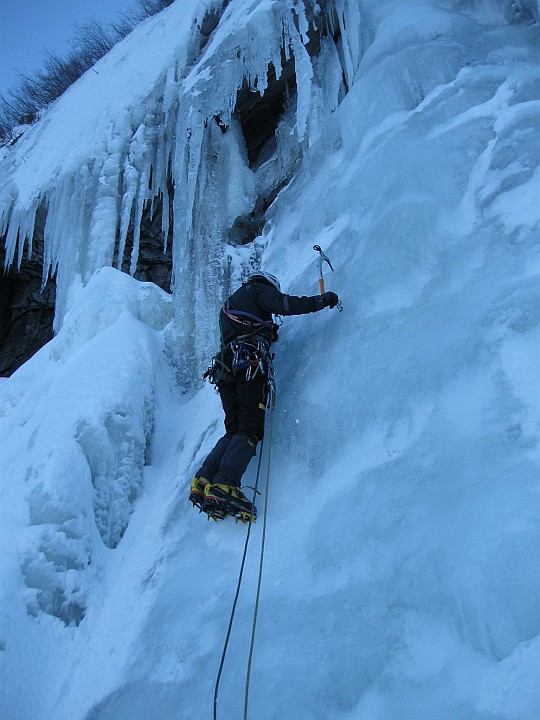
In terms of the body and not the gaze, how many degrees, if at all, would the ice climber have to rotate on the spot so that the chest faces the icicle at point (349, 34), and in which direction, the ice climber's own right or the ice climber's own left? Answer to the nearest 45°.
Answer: approximately 45° to the ice climber's own left
